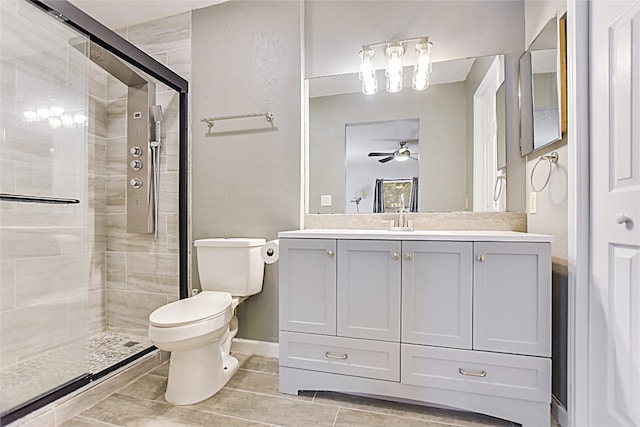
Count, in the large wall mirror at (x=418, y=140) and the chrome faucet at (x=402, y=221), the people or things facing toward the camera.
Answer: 2

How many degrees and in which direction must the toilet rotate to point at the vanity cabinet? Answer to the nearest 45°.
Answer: approximately 90° to its left

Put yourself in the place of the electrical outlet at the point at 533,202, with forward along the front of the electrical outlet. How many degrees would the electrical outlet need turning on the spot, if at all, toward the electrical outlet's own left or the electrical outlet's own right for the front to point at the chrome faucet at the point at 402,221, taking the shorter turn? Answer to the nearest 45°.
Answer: approximately 45° to the electrical outlet's own right

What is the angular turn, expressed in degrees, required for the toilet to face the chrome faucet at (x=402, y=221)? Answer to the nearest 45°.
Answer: approximately 135° to its left

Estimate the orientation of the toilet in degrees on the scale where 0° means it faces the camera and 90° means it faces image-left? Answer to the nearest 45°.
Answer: approximately 45°

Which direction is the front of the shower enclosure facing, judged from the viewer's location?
facing the viewer and to the right of the viewer

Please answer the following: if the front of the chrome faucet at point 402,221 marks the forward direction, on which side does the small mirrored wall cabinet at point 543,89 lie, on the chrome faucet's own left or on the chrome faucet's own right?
on the chrome faucet's own left

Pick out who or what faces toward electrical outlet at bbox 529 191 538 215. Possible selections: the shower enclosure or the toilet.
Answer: the shower enclosure

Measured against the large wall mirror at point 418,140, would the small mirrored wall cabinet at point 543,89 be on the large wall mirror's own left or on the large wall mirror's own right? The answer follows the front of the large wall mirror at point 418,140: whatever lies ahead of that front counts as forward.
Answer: on the large wall mirror's own left

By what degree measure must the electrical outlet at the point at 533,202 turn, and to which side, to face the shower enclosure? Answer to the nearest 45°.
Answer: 0° — it already faces it

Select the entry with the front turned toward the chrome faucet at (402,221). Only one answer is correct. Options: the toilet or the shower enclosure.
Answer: the shower enclosure
